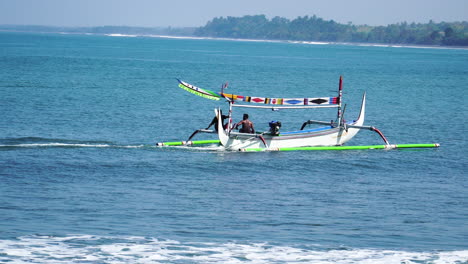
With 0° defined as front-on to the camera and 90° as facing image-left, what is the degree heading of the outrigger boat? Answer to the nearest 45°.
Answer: approximately 270°
